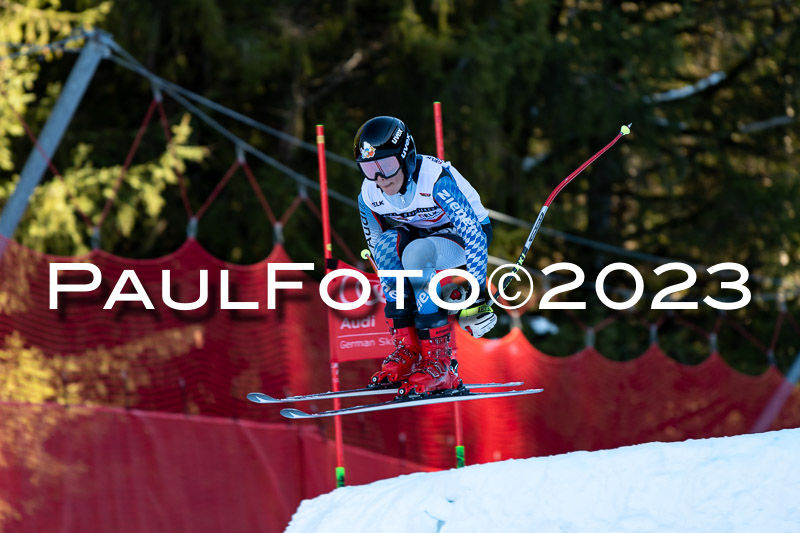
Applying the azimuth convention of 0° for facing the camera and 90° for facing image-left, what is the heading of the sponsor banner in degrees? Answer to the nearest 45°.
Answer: approximately 0°
